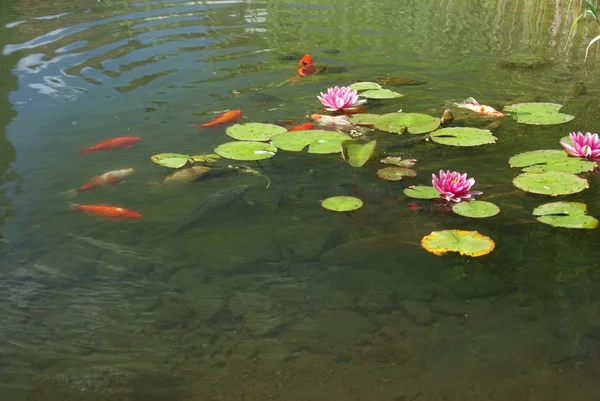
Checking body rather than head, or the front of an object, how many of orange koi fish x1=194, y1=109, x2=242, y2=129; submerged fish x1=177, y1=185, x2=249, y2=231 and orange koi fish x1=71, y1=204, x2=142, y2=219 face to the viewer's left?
0

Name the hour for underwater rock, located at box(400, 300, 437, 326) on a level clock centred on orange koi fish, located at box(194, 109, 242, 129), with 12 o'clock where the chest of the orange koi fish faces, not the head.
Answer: The underwater rock is roughly at 4 o'clock from the orange koi fish.

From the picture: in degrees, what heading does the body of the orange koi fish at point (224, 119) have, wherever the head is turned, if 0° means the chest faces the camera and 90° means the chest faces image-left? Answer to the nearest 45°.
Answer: approximately 225°

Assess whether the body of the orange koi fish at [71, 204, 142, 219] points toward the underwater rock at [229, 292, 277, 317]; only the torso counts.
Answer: no

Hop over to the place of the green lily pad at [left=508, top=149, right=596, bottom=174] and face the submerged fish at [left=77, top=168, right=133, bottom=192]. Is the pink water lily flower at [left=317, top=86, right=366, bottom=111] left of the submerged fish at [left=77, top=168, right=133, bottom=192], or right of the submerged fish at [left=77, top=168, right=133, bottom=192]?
right

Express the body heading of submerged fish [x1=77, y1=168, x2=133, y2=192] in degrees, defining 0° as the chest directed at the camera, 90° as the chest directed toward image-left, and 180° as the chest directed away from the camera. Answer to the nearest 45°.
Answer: approximately 225°

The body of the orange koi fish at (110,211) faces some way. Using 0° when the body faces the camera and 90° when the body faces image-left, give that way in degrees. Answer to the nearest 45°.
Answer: approximately 270°

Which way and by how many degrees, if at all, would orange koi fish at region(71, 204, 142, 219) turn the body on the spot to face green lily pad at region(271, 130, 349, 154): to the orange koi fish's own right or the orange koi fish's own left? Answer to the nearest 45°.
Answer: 0° — it already faces it

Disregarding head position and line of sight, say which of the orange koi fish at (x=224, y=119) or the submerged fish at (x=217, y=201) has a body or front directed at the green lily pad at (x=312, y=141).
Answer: the submerged fish

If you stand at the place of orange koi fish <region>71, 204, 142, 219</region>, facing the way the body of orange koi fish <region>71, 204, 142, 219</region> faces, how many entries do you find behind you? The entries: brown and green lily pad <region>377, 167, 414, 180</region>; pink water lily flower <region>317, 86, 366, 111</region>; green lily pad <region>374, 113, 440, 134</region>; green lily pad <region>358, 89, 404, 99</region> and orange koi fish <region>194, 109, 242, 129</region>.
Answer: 0

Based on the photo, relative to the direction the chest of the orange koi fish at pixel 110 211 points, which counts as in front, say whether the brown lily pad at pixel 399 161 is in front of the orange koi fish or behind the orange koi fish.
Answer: in front

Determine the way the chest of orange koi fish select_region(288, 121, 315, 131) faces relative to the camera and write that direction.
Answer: to the viewer's right

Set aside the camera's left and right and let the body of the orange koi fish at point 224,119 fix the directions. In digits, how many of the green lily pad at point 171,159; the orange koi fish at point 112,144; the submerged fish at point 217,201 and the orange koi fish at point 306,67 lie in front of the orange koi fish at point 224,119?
1

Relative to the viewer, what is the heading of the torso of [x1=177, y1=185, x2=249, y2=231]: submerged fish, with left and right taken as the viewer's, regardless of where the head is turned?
facing away from the viewer and to the right of the viewer
